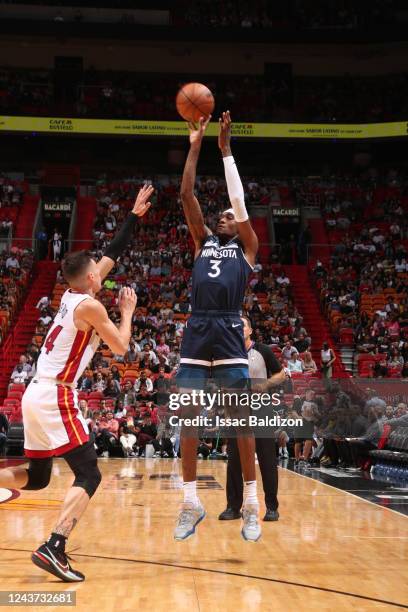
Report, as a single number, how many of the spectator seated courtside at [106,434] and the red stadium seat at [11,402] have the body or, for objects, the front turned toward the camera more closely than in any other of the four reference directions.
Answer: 2

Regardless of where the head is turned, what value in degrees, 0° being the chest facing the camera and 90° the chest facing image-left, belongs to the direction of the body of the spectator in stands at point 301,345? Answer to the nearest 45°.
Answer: approximately 0°

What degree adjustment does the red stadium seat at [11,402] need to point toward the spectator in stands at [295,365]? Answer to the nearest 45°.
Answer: approximately 90° to its left

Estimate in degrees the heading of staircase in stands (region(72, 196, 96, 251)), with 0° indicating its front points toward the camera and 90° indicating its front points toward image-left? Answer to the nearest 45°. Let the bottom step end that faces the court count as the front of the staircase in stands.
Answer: approximately 0°

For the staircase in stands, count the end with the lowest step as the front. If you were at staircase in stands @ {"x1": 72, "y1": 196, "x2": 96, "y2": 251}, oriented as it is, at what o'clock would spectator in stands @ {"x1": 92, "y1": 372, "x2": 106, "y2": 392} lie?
The spectator in stands is roughly at 12 o'clock from the staircase in stands.
